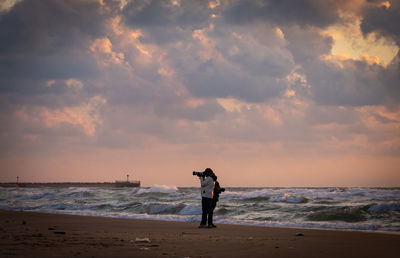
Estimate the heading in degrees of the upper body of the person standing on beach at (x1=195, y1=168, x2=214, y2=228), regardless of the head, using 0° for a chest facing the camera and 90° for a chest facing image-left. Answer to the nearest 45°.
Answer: approximately 90°
